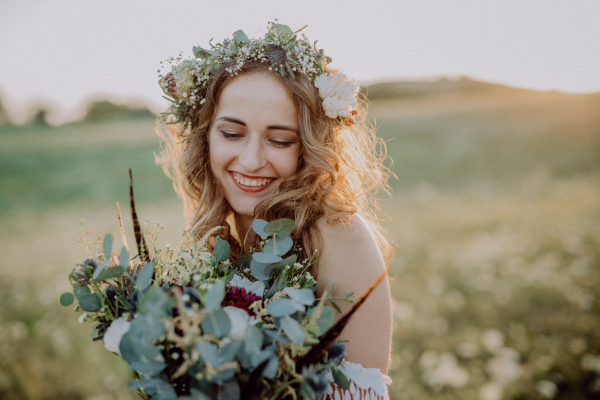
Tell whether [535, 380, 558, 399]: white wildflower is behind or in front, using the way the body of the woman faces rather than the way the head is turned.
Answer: behind

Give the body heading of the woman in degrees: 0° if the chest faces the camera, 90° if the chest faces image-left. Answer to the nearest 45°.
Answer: approximately 45°

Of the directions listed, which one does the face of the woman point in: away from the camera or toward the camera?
toward the camera
